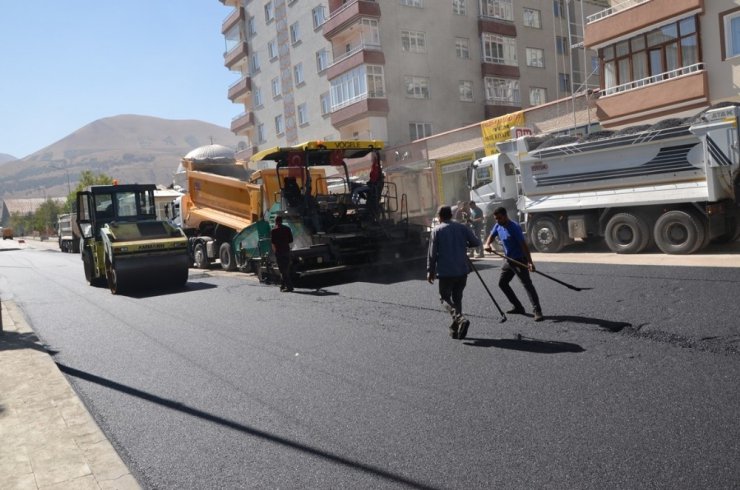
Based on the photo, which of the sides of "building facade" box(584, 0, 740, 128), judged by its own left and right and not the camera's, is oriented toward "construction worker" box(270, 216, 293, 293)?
front

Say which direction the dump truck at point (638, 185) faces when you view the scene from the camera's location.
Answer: facing away from the viewer and to the left of the viewer

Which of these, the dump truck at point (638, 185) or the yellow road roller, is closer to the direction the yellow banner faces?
the yellow road roller

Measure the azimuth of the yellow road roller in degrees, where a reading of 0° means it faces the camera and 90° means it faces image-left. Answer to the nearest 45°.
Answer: approximately 315°

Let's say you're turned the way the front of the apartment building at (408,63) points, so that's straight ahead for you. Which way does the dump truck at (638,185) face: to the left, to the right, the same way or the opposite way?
to the right

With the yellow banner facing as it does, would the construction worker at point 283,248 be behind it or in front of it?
in front

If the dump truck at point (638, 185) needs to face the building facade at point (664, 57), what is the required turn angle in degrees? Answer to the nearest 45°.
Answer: approximately 45° to its right

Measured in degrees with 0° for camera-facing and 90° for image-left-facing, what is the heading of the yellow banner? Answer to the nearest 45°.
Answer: approximately 45°
